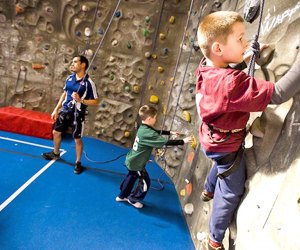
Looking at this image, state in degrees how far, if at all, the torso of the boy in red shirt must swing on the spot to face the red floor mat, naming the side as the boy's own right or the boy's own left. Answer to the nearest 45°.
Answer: approximately 135° to the boy's own left

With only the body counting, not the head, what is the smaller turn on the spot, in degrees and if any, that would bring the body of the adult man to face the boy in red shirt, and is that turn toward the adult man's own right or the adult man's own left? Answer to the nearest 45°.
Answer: approximately 45° to the adult man's own left

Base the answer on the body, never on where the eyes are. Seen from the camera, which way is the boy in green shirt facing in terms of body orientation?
to the viewer's right

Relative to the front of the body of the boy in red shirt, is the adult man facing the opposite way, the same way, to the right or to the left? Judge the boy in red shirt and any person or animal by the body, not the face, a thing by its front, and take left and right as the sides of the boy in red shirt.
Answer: to the right

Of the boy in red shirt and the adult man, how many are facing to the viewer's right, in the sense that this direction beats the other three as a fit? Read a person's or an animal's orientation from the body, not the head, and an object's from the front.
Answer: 1

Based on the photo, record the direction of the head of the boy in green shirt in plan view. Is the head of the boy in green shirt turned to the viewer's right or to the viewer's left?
to the viewer's right

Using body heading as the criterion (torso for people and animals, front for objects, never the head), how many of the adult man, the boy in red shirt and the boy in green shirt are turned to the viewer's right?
2

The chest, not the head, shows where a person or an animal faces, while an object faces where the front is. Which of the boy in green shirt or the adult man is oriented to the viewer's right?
the boy in green shirt

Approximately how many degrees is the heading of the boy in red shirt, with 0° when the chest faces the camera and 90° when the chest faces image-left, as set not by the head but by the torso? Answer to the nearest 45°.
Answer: approximately 270°

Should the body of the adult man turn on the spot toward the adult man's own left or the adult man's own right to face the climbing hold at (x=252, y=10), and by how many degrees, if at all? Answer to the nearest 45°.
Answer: approximately 90° to the adult man's own left

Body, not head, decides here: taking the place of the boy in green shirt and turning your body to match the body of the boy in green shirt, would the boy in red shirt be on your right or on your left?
on your right
